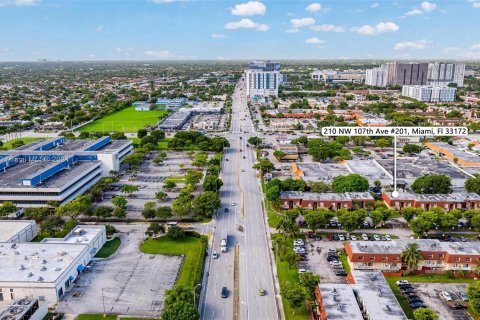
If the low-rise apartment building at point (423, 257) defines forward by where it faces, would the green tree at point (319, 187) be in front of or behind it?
behind

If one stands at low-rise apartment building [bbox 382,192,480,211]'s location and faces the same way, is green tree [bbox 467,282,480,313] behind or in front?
in front

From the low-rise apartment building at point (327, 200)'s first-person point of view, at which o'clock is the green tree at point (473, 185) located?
The green tree is roughly at 8 o'clock from the low-rise apartment building.

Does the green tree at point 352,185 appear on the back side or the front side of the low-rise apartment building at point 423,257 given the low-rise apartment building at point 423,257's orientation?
on the back side

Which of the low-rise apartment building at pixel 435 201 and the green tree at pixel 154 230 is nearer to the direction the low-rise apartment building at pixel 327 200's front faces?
the green tree

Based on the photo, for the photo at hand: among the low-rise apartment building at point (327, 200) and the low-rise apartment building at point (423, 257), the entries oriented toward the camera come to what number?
2

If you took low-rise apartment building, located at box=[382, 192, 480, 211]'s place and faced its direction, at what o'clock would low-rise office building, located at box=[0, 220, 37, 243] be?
low-rise office building, located at box=[0, 220, 37, 243] is roughly at 2 o'clock from low-rise apartment building, located at box=[382, 192, 480, 211].

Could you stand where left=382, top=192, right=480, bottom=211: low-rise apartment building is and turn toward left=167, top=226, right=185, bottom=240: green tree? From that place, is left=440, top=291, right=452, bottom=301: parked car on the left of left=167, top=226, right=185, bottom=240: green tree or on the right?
left

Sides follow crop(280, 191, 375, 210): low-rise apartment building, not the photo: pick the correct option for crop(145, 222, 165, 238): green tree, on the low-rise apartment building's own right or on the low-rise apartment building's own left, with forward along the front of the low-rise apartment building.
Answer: on the low-rise apartment building's own right

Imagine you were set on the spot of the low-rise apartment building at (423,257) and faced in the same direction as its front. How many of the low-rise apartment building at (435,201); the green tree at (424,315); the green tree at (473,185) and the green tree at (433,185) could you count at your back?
3

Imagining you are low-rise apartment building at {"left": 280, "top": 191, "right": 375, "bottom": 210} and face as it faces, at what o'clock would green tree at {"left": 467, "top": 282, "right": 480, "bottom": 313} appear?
The green tree is roughly at 11 o'clock from the low-rise apartment building.
